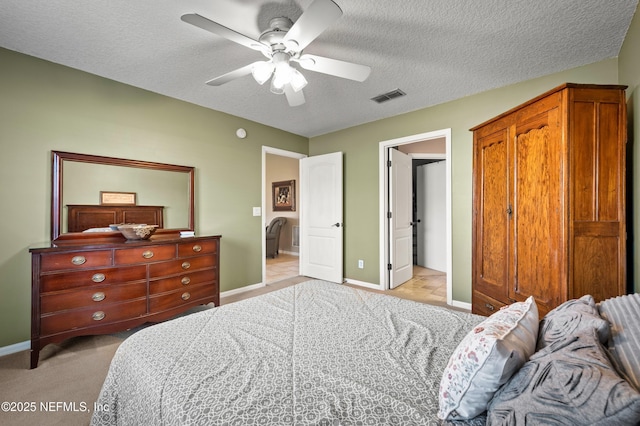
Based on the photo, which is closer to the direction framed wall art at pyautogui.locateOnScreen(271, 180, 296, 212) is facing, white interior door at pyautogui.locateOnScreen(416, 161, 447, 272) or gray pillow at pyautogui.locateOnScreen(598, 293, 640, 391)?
the gray pillow

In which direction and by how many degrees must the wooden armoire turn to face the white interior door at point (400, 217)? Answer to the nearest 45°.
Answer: approximately 90° to its right

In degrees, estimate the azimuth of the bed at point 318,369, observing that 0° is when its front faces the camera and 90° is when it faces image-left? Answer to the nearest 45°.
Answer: approximately 135°

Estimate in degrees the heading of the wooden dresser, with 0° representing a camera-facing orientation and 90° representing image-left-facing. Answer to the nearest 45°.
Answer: approximately 315°

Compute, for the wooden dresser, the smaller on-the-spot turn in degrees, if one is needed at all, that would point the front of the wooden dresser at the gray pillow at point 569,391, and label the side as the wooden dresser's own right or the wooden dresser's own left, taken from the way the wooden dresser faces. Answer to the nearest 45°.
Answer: approximately 45° to the wooden dresser's own right

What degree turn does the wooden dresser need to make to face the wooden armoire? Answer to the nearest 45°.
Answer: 0° — it already faces it

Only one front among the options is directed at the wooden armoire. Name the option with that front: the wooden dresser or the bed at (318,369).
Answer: the wooden dresser

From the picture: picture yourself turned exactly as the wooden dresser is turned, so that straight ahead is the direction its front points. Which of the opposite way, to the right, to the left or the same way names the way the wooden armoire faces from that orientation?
the opposite way

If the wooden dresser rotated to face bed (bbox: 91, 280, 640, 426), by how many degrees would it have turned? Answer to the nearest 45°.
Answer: approximately 45° to its right

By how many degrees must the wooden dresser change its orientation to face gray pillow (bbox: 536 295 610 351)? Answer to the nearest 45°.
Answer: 0° — it already faces it

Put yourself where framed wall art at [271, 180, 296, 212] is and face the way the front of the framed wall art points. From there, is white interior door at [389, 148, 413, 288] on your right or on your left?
on your left
